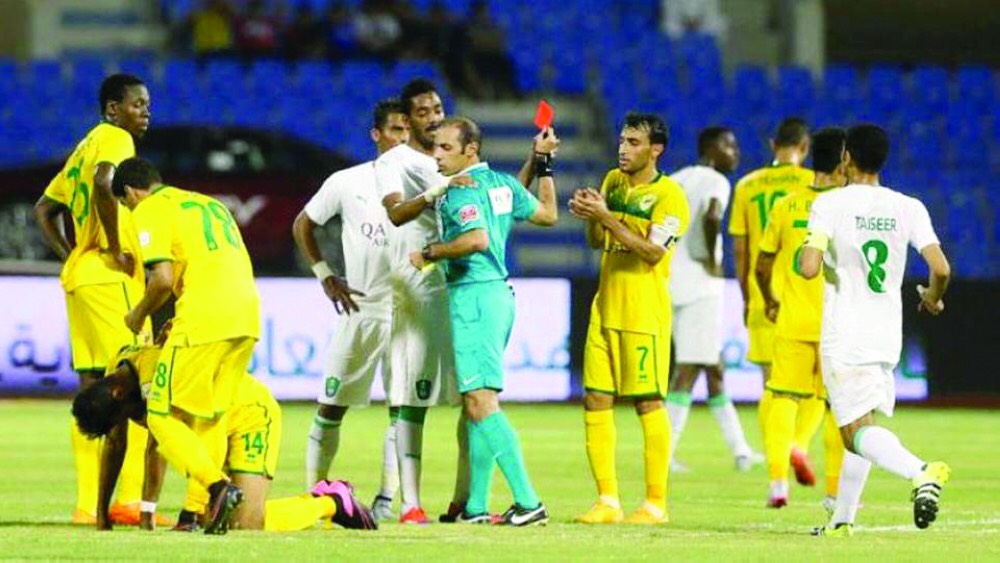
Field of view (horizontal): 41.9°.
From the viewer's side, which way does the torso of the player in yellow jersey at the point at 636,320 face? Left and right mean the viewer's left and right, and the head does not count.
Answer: facing the viewer and to the left of the viewer

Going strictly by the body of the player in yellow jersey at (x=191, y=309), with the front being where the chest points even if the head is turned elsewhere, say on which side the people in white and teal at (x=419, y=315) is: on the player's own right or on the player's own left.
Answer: on the player's own right

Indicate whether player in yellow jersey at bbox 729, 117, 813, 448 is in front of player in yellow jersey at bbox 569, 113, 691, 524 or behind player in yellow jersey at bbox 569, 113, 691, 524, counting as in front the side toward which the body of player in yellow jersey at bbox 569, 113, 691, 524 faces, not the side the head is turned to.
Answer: behind

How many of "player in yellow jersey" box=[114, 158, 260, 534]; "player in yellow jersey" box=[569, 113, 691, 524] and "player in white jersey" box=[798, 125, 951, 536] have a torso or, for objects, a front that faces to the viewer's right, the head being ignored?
0

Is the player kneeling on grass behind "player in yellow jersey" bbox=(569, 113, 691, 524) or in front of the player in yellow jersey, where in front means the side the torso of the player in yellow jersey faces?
in front

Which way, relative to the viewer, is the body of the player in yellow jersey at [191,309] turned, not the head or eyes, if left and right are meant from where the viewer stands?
facing away from the viewer and to the left of the viewer

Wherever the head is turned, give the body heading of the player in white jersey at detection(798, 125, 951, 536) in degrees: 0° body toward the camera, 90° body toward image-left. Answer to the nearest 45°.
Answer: approximately 135°

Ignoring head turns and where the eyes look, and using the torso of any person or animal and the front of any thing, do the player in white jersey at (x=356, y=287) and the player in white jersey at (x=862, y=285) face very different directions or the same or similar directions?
very different directions

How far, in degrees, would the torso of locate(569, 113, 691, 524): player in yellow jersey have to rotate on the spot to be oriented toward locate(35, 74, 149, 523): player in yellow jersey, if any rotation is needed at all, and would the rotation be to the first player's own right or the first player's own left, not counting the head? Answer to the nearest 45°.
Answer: approximately 45° to the first player's own right

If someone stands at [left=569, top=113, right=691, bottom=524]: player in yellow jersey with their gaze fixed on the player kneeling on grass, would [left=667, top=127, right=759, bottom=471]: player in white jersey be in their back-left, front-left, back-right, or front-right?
back-right

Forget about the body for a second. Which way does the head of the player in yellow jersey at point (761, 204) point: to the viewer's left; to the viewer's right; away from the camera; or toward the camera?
away from the camera

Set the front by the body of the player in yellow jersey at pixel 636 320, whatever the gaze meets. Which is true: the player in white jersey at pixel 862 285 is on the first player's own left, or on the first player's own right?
on the first player's own left

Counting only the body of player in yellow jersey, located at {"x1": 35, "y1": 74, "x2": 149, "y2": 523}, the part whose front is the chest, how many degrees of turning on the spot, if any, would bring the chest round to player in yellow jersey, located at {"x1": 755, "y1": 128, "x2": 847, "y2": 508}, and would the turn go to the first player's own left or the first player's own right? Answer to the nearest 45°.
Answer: approximately 45° to the first player's own right
